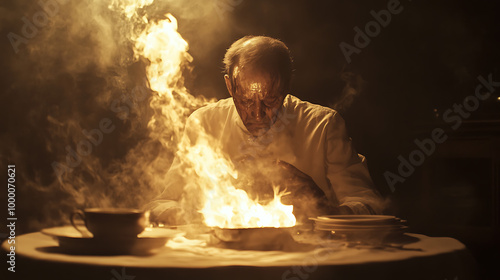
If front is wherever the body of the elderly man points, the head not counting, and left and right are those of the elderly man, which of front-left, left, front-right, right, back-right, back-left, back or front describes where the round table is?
front

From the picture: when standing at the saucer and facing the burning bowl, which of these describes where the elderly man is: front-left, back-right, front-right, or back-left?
front-left

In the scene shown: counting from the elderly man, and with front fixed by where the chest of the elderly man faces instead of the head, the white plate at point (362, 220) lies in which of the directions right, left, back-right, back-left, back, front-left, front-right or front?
front

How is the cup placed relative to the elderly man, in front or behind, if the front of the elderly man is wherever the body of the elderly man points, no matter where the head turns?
in front

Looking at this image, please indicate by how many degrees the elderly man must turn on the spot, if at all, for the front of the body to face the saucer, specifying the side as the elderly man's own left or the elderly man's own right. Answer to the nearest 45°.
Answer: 0° — they already face it

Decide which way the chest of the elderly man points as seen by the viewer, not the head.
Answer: toward the camera

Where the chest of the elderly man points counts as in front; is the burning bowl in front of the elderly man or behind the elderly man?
in front
